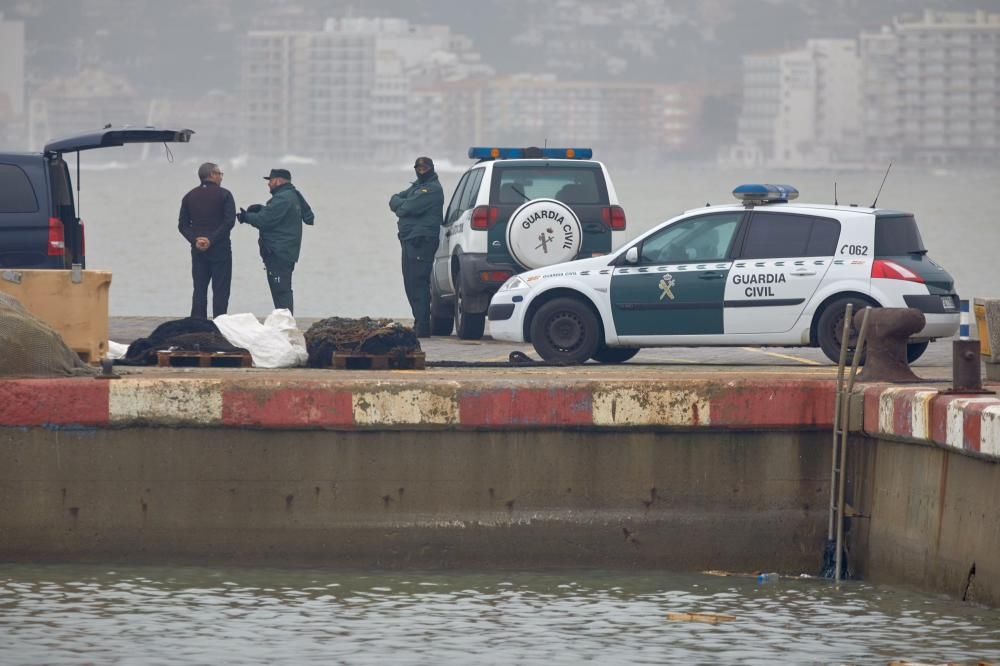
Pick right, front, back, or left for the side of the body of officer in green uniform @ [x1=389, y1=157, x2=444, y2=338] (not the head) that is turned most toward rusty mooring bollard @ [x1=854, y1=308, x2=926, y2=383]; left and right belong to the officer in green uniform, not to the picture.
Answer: left

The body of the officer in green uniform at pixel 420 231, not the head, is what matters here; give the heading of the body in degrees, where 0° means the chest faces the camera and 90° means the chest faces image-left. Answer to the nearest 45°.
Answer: approximately 90°

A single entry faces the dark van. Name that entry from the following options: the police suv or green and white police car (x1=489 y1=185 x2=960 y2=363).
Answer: the green and white police car

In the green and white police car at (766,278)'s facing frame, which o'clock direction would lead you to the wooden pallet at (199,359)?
The wooden pallet is roughly at 11 o'clock from the green and white police car.

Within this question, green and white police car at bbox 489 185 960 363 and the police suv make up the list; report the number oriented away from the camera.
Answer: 1

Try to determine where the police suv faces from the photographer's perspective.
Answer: facing away from the viewer

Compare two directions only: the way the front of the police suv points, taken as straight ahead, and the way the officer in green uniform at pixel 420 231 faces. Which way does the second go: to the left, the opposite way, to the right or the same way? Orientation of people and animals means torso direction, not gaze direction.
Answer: to the left

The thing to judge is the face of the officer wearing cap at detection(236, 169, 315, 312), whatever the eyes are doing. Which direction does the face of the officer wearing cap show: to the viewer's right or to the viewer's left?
to the viewer's left

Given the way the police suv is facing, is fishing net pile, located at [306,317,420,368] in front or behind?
behind

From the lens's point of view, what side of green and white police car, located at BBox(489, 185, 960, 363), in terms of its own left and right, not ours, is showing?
left

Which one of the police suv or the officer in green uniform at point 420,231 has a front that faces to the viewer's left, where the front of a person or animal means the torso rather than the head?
the officer in green uniform

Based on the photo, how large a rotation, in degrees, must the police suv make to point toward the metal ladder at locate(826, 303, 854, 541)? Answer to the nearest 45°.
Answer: approximately 180°
